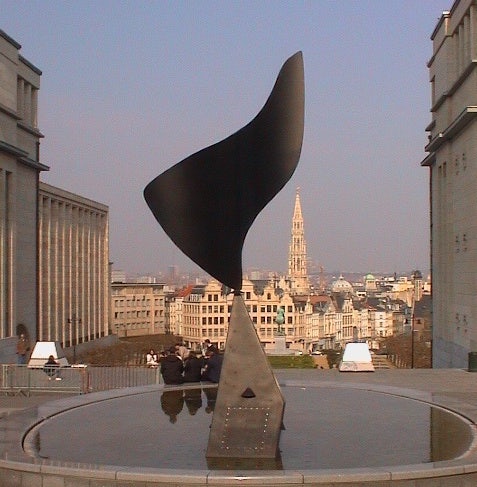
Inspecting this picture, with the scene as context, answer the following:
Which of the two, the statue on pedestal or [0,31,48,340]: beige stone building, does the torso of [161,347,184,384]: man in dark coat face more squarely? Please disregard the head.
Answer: the beige stone building

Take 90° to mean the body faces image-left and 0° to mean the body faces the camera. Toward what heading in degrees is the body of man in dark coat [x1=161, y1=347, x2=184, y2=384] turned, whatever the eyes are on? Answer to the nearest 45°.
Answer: approximately 180°

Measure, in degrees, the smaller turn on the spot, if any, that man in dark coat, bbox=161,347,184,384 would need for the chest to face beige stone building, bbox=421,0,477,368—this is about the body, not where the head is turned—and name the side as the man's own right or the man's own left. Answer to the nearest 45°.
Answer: approximately 45° to the man's own right

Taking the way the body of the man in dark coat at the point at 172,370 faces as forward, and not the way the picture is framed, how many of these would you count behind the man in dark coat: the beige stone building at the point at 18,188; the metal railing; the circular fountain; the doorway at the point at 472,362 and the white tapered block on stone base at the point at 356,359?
1

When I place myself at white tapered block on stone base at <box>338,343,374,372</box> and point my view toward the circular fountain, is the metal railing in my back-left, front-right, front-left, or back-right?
front-right

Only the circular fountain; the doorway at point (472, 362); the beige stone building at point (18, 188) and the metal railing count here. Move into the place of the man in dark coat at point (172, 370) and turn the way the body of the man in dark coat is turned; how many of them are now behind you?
1

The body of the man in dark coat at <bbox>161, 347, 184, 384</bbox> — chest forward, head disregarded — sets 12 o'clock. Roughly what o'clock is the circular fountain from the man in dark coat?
The circular fountain is roughly at 6 o'clock from the man in dark coat.

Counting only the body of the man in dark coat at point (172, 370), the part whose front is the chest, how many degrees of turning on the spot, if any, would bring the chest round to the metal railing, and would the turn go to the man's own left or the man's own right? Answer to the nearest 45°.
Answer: approximately 45° to the man's own left

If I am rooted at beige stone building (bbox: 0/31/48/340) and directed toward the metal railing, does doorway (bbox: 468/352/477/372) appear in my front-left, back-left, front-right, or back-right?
front-left

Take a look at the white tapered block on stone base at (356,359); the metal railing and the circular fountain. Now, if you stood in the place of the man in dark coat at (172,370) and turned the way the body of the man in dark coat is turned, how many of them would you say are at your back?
1

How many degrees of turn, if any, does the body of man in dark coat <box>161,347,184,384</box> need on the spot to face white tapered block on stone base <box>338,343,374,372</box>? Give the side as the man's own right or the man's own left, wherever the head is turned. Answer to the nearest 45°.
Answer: approximately 45° to the man's own right
